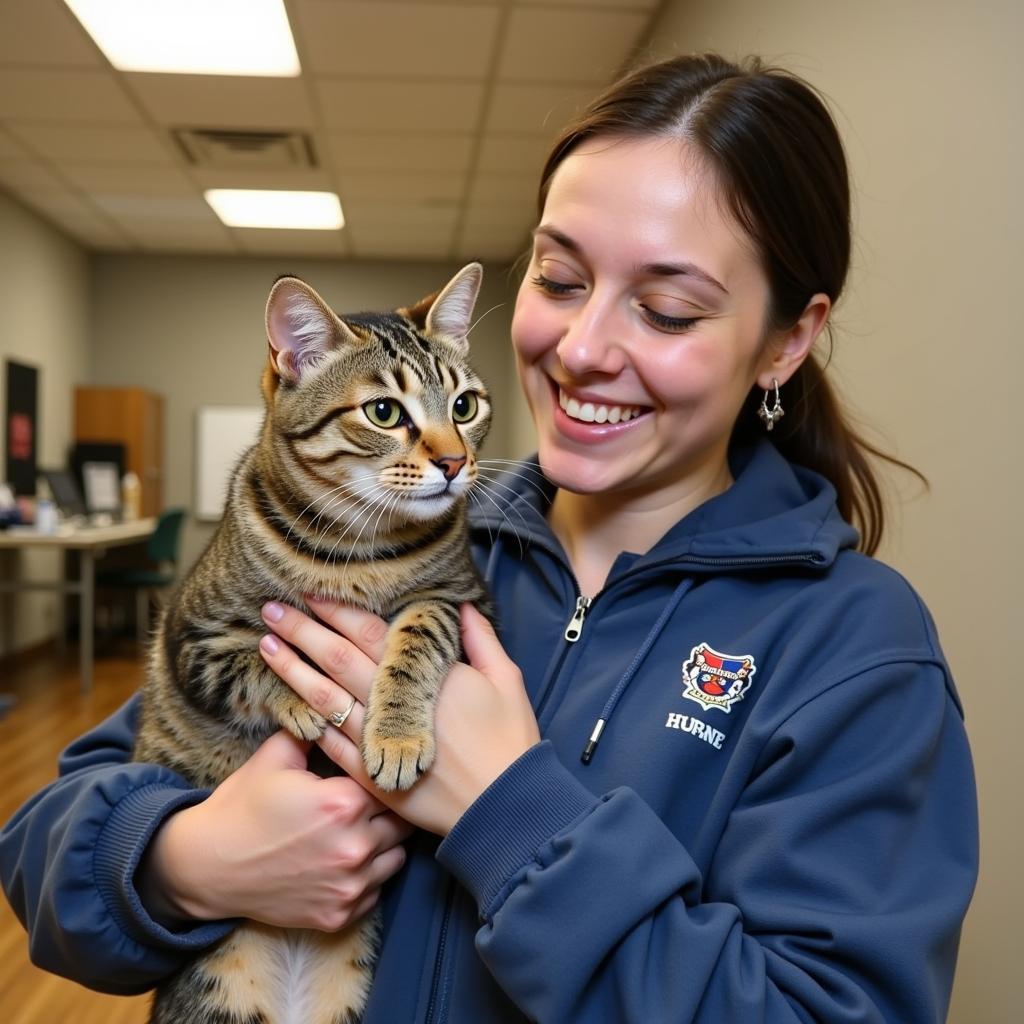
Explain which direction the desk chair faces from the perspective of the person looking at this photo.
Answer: facing to the left of the viewer

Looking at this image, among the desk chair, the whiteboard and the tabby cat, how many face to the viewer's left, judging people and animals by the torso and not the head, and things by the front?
1

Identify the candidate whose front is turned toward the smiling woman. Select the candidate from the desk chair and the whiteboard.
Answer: the whiteboard

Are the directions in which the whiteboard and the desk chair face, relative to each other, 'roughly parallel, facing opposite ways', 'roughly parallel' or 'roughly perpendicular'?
roughly perpendicular

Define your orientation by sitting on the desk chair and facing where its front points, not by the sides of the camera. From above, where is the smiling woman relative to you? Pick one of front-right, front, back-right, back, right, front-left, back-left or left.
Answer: left

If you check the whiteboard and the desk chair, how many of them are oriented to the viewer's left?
1

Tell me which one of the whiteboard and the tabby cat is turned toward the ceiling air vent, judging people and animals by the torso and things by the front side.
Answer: the whiteboard
